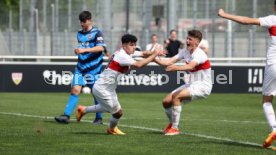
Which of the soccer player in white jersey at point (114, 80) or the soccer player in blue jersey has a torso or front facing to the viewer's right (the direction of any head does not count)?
the soccer player in white jersey

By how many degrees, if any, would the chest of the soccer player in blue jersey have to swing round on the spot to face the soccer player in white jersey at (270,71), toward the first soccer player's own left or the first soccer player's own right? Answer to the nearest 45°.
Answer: approximately 90° to the first soccer player's own left

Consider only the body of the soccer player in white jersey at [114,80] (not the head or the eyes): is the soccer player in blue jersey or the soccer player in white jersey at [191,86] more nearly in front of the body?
the soccer player in white jersey

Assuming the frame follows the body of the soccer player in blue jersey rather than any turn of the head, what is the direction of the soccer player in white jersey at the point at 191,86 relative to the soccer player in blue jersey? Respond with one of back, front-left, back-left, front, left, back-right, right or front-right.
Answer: left

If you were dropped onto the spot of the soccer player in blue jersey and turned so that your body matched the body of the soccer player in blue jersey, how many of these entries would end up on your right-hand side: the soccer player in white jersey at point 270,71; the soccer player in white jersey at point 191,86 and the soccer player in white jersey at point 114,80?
0

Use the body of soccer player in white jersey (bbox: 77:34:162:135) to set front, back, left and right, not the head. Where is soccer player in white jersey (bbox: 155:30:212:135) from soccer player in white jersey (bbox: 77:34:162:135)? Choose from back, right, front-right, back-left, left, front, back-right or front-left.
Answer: front

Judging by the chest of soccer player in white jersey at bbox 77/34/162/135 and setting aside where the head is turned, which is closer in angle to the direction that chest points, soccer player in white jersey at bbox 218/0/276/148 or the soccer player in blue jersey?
the soccer player in white jersey

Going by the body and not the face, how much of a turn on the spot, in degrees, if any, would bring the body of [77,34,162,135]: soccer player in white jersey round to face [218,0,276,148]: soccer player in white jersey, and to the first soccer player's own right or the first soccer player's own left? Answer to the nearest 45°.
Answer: approximately 45° to the first soccer player's own right

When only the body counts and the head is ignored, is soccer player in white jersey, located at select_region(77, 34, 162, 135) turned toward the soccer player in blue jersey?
no

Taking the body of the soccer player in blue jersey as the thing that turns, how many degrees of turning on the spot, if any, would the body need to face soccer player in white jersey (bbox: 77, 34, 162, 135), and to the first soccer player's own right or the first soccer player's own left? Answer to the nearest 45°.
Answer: approximately 45° to the first soccer player's own left

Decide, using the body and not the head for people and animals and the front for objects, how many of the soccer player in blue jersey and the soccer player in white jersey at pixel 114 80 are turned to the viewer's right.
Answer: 1

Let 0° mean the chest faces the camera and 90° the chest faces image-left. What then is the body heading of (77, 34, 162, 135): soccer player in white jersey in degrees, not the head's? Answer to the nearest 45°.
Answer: approximately 270°
